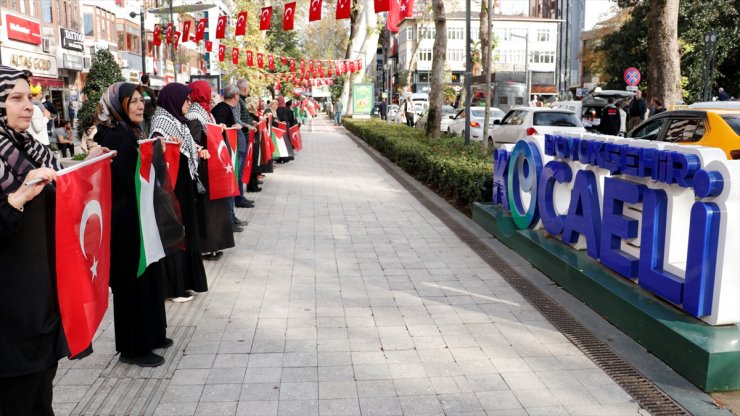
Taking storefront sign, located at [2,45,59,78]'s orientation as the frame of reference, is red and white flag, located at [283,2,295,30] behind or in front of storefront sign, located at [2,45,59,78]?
in front

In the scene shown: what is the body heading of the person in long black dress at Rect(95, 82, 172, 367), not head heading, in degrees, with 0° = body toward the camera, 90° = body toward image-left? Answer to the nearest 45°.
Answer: approximately 270°

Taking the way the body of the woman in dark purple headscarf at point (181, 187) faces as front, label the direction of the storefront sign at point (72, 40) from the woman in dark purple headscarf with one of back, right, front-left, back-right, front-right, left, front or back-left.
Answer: left

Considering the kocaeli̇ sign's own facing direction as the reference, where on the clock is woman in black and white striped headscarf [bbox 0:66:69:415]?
The woman in black and white striped headscarf is roughly at 12 o'clock from the kocaeli̇ sign.

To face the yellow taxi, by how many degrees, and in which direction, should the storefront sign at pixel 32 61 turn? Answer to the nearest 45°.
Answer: approximately 45° to its right

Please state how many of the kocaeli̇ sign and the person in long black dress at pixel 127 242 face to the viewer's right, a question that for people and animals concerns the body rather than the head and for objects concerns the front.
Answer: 1

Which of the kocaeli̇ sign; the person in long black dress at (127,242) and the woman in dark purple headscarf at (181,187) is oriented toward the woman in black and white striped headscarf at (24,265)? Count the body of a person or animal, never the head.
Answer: the kocaeli̇ sign

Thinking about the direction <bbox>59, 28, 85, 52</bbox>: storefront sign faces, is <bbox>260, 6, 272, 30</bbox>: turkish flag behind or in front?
in front

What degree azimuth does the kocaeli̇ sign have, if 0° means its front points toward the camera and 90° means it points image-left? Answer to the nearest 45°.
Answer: approximately 45°

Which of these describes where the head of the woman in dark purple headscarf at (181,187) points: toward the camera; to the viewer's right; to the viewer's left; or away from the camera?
to the viewer's right

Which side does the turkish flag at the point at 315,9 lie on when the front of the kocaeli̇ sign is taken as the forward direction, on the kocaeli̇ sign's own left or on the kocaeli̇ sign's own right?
on the kocaeli̇ sign's own right

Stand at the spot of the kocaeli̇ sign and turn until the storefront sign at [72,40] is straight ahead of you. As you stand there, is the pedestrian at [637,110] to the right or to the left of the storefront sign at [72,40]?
right

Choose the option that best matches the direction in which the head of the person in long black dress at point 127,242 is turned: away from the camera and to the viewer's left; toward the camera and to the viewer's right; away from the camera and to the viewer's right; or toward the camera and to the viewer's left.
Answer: toward the camera and to the viewer's right

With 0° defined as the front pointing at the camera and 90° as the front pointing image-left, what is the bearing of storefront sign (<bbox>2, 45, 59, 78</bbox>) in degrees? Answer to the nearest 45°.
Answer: approximately 315°

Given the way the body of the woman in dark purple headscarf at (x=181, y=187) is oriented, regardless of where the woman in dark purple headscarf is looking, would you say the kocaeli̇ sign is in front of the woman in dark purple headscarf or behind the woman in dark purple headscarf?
in front
